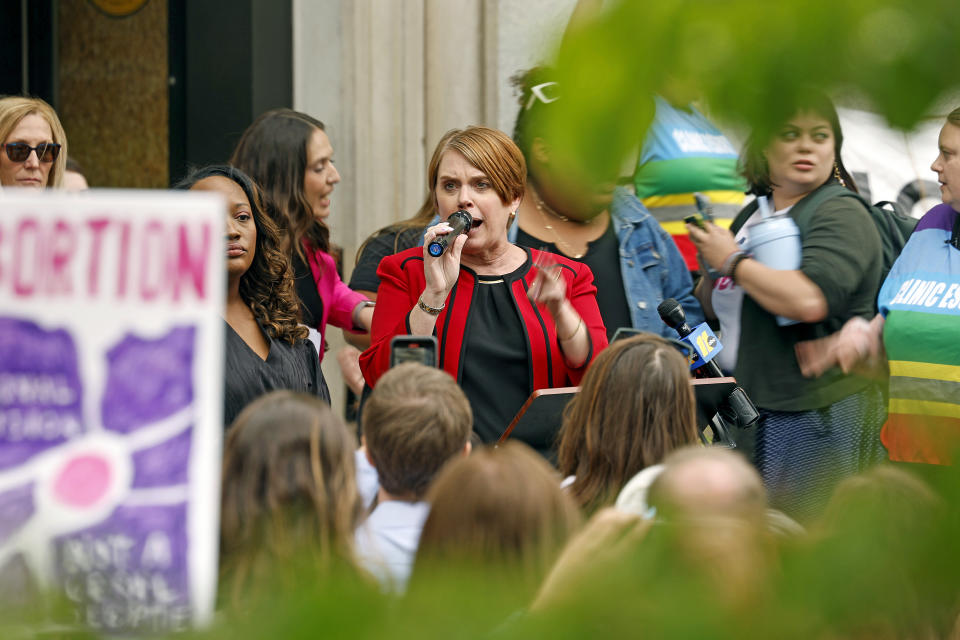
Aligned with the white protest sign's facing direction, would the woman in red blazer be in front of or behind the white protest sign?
behind

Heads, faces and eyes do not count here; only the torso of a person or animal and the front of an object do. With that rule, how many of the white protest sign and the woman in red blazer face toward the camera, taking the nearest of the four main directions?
2

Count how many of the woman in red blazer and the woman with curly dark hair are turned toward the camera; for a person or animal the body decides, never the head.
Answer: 2

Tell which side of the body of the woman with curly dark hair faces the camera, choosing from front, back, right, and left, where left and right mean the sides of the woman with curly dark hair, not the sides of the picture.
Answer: front

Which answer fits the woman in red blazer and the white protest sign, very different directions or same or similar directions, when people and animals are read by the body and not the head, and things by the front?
same or similar directions

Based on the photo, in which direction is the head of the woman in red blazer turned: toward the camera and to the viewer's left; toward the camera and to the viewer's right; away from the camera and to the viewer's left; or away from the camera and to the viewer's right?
toward the camera and to the viewer's left

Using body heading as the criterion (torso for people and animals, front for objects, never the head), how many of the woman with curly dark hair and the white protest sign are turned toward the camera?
2

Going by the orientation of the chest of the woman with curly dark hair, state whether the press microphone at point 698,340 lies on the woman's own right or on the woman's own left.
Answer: on the woman's own left

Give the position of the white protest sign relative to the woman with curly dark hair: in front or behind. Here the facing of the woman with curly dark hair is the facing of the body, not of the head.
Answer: in front

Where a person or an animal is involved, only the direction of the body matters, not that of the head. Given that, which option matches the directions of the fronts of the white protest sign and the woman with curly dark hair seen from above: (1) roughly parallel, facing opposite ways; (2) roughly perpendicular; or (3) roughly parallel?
roughly parallel

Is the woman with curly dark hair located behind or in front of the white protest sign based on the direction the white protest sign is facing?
behind

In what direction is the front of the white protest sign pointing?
toward the camera
